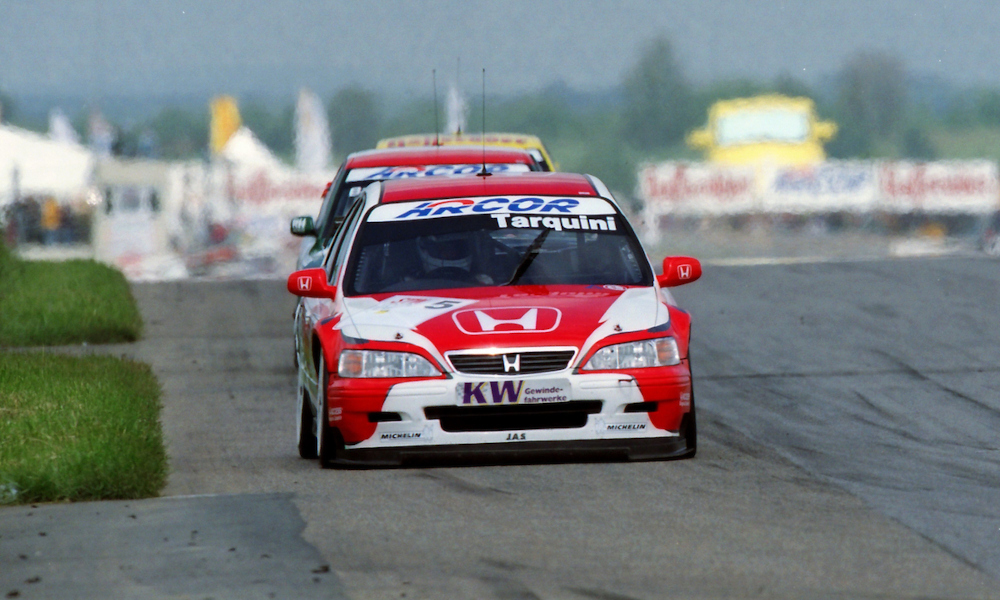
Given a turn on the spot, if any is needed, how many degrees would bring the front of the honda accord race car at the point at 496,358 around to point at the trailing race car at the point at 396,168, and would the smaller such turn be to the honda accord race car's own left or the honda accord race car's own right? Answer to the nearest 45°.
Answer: approximately 180°

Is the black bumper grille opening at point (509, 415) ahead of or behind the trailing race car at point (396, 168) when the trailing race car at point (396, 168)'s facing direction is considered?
ahead

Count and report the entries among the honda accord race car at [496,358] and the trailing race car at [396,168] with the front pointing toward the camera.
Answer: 2

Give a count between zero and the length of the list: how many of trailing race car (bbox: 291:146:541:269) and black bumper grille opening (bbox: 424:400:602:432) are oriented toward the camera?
2

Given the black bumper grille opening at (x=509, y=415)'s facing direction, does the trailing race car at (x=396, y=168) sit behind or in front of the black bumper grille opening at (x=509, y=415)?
behind

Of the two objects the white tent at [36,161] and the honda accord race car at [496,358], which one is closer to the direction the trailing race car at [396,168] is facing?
the honda accord race car

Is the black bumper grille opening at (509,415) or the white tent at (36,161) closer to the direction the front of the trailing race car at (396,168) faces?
the black bumper grille opening
